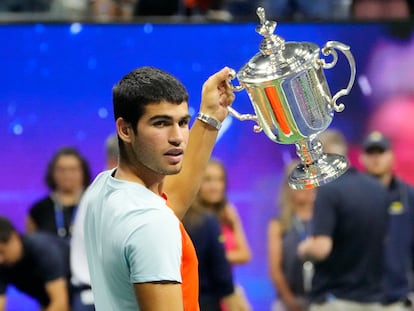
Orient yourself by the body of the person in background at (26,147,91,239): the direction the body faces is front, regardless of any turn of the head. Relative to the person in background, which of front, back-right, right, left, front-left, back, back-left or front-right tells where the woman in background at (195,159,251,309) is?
left

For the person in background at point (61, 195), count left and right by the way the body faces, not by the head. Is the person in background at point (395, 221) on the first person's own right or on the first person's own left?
on the first person's own left

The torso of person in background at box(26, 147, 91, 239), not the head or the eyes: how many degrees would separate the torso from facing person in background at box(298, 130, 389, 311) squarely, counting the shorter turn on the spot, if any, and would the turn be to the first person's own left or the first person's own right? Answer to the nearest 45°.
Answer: approximately 90° to the first person's own left

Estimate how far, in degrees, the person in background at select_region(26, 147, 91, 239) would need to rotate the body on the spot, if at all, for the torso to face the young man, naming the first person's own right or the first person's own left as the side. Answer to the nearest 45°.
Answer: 0° — they already face them
